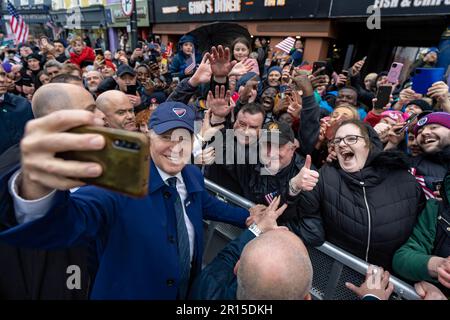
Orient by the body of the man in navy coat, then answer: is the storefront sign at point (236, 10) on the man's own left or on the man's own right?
on the man's own left

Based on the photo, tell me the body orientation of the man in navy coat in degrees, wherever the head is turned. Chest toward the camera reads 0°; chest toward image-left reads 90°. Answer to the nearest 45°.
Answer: approximately 315°

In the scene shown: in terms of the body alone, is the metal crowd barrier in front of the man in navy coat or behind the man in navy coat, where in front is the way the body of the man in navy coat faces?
in front

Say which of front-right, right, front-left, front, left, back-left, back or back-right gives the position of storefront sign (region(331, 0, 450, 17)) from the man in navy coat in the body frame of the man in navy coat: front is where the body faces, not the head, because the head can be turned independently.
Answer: left

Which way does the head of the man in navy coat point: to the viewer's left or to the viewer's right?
to the viewer's left
